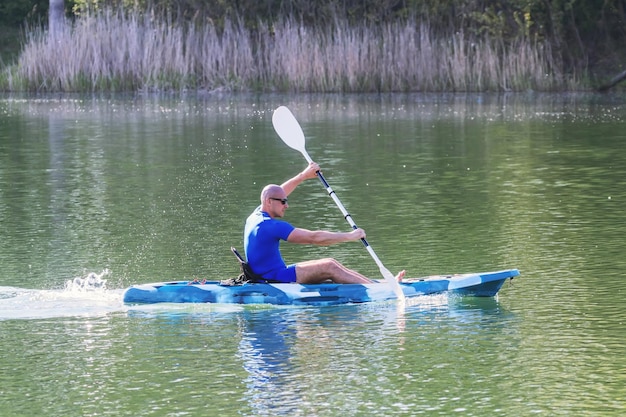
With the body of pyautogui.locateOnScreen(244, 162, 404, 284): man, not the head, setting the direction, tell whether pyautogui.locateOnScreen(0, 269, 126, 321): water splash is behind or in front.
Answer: behind

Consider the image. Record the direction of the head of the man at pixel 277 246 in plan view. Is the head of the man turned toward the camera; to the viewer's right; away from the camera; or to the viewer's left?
to the viewer's right

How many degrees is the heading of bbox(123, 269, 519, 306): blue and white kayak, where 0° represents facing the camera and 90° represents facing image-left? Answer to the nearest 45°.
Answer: approximately 270°

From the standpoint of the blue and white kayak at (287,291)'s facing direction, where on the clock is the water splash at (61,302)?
The water splash is roughly at 6 o'clock from the blue and white kayak.

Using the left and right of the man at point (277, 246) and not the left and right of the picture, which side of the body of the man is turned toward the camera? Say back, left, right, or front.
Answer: right

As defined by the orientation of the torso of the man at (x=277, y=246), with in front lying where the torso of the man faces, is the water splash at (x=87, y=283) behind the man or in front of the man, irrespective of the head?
behind
